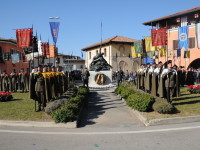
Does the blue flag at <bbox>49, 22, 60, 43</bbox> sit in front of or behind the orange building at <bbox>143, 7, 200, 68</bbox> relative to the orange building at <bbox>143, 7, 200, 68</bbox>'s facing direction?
in front

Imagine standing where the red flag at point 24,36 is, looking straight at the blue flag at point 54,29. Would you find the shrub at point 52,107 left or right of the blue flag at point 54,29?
right

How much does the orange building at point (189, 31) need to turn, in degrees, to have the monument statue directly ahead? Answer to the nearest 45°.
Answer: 0° — it already faces it

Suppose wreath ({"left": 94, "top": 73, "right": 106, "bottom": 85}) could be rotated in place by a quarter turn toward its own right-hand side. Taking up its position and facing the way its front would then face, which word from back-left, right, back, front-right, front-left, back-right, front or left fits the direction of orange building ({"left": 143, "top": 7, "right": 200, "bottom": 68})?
back-right

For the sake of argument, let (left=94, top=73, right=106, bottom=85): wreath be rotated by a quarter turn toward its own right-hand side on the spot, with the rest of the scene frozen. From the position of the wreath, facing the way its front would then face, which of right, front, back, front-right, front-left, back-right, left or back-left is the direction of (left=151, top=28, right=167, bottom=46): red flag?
back

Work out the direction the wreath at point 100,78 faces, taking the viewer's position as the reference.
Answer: facing the viewer

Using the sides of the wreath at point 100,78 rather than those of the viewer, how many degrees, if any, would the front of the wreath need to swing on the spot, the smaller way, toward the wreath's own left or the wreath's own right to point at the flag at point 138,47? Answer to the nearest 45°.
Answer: approximately 135° to the wreath's own left

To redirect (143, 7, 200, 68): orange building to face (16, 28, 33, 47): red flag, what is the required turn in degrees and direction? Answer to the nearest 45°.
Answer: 0° — it already faces it

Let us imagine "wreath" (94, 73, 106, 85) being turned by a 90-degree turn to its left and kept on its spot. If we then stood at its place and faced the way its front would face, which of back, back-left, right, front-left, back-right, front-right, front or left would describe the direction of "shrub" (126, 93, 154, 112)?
right

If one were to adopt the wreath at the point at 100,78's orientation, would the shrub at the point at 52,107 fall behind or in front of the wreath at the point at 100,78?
in front

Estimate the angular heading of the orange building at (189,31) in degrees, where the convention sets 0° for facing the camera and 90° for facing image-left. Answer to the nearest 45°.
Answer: approximately 45°
